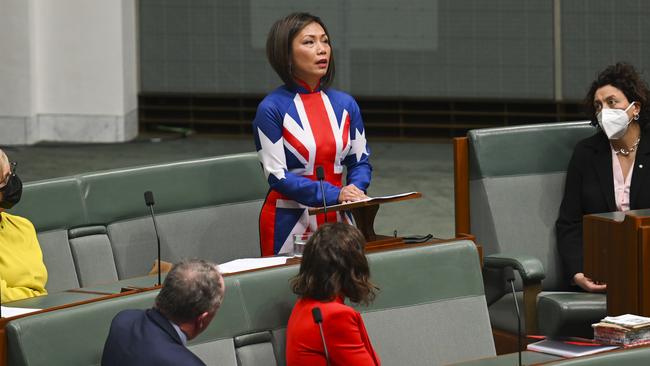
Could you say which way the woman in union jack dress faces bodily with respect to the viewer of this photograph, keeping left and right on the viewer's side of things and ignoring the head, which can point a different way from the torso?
facing the viewer and to the right of the viewer

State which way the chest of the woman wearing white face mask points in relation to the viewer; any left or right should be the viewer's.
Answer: facing the viewer

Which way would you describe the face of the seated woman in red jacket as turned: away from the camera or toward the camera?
away from the camera

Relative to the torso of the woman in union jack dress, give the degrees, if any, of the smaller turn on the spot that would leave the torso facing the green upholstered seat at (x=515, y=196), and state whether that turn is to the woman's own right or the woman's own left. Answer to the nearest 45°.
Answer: approximately 90° to the woman's own left

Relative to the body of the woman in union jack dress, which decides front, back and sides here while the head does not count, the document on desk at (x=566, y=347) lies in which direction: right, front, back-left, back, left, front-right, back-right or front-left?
front

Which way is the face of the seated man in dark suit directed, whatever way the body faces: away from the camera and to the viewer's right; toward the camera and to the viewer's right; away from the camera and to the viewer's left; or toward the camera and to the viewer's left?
away from the camera and to the viewer's right

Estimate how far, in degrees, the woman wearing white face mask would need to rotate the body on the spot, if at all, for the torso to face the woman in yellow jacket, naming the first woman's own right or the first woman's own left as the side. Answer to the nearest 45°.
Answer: approximately 45° to the first woman's own right

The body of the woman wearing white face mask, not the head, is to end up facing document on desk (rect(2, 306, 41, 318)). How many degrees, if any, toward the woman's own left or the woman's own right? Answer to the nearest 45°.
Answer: approximately 45° to the woman's own right

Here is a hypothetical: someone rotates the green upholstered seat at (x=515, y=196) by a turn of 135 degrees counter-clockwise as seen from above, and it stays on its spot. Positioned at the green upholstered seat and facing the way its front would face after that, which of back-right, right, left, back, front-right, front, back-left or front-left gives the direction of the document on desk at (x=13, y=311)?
back-left
